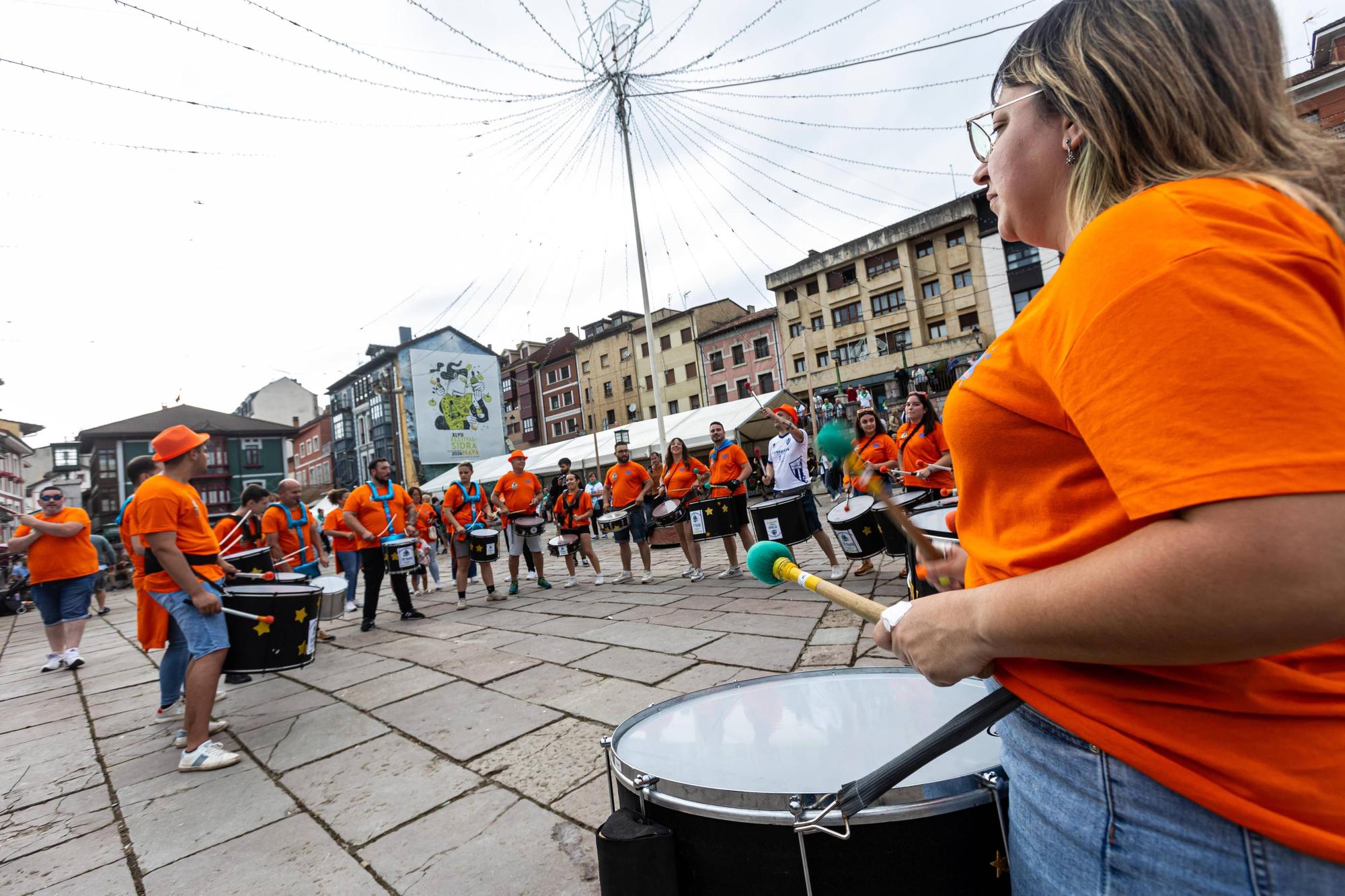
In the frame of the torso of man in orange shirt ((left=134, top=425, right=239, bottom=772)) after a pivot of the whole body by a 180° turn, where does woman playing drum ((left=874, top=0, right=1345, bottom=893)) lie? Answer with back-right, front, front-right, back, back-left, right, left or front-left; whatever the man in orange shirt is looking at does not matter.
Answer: left

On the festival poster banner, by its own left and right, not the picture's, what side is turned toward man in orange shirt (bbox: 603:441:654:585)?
front

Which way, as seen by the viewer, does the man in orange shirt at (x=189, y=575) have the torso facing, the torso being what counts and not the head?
to the viewer's right

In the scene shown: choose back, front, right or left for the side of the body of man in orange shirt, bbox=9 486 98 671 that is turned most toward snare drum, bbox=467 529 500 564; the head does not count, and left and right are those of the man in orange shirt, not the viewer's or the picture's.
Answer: left

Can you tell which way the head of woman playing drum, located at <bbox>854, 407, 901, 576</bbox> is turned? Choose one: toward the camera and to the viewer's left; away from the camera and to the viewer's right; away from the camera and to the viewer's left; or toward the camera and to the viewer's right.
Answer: toward the camera and to the viewer's left

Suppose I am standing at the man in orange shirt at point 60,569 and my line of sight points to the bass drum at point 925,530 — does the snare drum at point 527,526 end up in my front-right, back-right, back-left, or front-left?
front-left

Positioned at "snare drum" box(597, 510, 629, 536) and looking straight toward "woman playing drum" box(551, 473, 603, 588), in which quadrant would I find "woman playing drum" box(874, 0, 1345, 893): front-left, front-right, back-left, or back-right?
back-left

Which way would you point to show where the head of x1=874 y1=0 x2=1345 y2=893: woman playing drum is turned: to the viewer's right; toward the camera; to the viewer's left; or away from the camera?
to the viewer's left

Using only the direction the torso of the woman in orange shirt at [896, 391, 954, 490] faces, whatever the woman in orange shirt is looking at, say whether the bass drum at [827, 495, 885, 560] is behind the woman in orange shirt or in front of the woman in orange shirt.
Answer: in front

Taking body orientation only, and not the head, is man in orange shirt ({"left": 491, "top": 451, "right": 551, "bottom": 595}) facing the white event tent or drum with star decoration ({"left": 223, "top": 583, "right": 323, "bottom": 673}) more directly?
the drum with star decoration

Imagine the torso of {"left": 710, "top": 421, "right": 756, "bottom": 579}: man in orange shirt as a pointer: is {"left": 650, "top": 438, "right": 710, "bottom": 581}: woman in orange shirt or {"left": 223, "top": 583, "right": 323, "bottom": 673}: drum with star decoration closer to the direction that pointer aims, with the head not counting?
the drum with star decoration

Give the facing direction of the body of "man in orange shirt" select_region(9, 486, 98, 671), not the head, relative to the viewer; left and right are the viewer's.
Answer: facing the viewer

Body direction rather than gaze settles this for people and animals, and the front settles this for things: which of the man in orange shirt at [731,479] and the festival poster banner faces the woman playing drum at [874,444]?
the festival poster banner

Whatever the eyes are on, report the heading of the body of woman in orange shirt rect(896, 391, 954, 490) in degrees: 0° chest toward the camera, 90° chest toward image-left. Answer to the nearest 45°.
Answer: approximately 45°

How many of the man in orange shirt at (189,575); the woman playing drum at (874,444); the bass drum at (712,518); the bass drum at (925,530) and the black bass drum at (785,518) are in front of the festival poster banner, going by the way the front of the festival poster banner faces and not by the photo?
5
